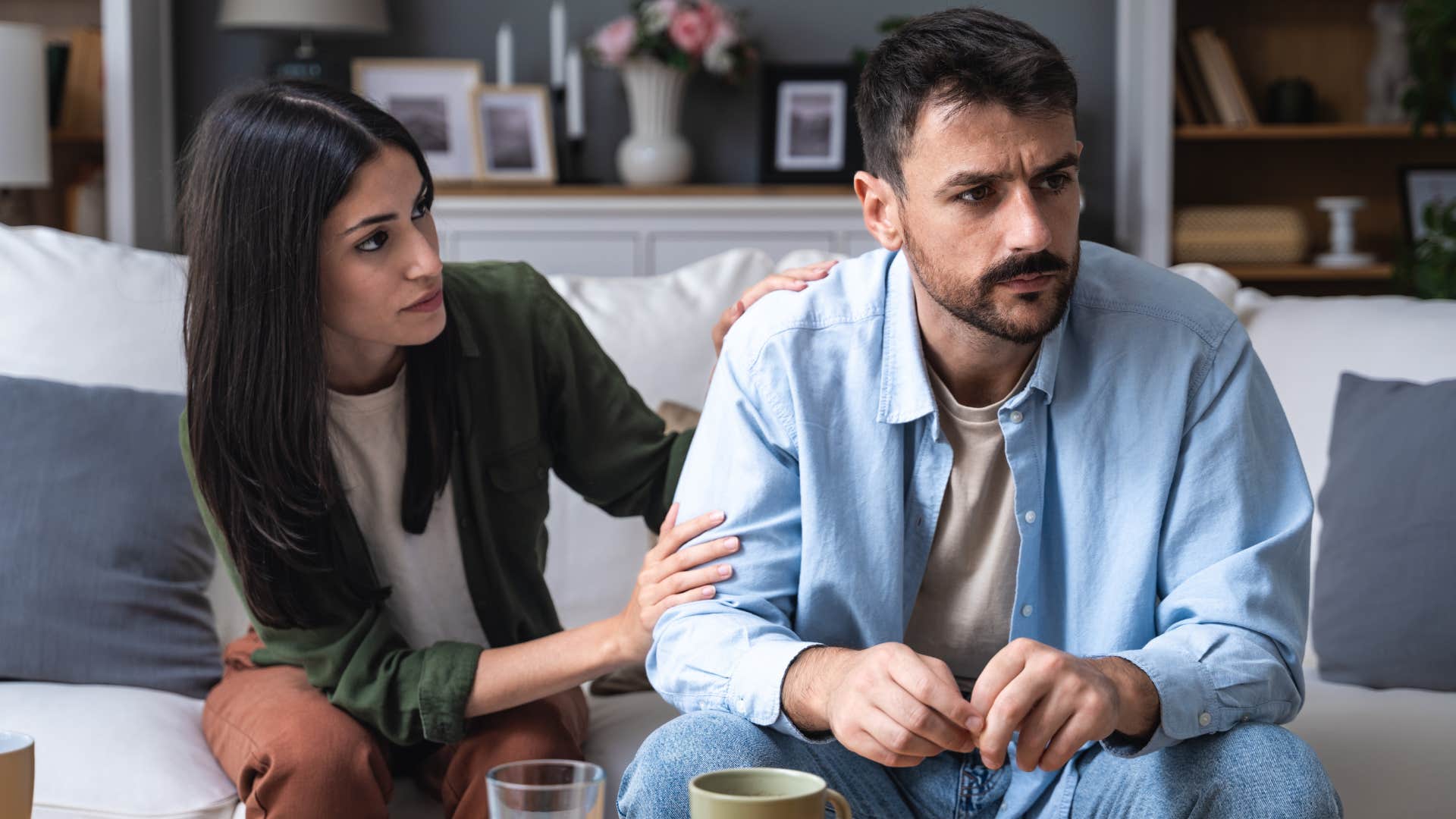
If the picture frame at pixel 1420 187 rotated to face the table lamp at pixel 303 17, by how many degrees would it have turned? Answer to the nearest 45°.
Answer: approximately 45° to its right

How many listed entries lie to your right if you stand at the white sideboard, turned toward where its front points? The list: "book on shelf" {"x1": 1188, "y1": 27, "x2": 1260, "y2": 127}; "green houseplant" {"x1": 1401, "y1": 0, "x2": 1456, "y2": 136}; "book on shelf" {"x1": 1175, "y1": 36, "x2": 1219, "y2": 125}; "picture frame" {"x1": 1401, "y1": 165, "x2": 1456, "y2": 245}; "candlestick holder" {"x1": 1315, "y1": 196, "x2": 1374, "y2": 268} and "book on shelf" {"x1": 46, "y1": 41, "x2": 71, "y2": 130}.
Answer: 1

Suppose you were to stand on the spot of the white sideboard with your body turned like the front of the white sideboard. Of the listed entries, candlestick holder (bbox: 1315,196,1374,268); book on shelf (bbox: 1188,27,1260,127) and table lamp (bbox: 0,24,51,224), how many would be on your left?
2

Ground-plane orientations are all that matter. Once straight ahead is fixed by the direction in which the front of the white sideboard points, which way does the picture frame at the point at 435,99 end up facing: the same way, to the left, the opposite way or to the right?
the same way

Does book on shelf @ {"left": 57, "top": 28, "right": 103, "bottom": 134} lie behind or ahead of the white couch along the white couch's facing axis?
behind

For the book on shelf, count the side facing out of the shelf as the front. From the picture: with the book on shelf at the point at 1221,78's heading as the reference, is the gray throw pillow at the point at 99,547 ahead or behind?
ahead

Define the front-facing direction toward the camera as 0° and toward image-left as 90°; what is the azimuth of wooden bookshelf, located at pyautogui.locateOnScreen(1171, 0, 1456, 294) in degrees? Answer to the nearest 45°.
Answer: approximately 0°

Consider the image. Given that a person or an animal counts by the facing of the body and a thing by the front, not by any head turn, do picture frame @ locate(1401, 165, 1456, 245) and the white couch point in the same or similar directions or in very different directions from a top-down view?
same or similar directions

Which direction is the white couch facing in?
toward the camera

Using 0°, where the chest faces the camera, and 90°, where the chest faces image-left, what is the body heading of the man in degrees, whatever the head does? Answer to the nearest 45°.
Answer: approximately 0°

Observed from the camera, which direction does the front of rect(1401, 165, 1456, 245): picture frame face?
facing the viewer

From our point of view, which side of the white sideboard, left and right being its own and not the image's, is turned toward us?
front

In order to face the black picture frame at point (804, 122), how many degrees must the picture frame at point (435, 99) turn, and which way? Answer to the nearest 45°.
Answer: approximately 90° to its left

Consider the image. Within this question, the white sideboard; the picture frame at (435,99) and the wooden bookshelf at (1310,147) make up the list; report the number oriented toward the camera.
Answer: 3

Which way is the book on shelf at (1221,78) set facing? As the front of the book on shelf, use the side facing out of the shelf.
toward the camera

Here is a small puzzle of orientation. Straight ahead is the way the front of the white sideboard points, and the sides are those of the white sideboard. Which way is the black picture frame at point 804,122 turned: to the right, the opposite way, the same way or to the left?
the same way
